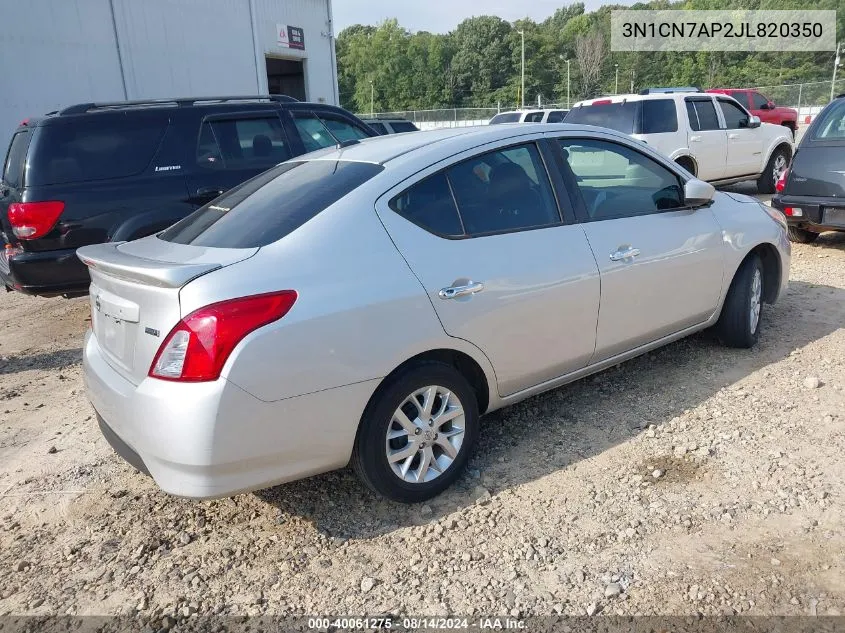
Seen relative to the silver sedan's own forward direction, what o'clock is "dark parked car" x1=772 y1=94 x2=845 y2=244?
The dark parked car is roughly at 12 o'clock from the silver sedan.

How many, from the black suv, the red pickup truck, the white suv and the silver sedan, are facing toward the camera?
0

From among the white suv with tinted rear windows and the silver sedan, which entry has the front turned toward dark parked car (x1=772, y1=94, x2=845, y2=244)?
the silver sedan

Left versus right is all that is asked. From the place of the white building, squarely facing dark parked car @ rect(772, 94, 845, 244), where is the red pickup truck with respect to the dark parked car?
left

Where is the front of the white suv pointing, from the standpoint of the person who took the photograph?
facing away from the viewer and to the right of the viewer

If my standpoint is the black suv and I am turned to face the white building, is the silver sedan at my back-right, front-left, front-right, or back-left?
back-right

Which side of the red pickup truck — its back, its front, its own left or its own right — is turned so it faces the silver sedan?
right

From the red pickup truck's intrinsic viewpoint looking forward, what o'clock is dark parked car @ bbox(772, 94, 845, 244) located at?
The dark parked car is roughly at 3 o'clock from the red pickup truck.

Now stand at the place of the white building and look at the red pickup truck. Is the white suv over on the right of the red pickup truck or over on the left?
right

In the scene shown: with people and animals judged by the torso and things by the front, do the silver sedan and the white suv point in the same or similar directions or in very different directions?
same or similar directions

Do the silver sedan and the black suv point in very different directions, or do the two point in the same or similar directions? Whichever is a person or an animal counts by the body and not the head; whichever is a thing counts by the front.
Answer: same or similar directions

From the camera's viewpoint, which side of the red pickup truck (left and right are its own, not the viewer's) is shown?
right

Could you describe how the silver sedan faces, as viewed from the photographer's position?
facing away from the viewer and to the right of the viewer

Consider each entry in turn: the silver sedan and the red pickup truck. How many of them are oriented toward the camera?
0

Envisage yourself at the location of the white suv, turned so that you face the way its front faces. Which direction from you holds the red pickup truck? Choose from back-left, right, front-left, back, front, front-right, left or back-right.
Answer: front-left

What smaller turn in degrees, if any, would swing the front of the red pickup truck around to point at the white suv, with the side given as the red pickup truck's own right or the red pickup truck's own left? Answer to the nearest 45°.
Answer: approximately 90° to the red pickup truck's own right

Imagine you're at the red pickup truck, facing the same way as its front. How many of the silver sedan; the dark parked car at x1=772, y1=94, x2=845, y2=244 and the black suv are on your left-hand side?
0

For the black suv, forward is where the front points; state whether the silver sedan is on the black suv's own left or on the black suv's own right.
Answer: on the black suv's own right

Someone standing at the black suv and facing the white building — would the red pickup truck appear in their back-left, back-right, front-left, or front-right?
front-right
